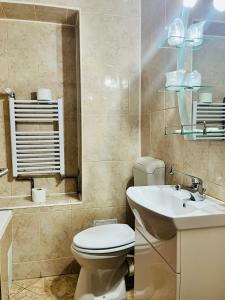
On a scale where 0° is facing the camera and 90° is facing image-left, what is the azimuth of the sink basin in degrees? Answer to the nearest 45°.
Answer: approximately 45°

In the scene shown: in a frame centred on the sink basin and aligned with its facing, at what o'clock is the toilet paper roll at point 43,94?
The toilet paper roll is roughly at 3 o'clock from the sink basin.

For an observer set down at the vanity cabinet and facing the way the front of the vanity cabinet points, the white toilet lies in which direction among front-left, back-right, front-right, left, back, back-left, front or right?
right

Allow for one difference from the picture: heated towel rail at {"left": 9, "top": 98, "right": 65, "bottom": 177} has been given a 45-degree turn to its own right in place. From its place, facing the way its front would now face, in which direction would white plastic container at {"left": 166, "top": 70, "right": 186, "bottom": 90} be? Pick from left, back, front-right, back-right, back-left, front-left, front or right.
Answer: left

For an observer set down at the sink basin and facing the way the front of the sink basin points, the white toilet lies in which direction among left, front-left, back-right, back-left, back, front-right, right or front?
right

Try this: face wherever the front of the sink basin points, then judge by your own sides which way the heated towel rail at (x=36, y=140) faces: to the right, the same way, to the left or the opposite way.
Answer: to the left

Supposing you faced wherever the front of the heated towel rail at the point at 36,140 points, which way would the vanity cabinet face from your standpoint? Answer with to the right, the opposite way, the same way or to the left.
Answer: to the right
